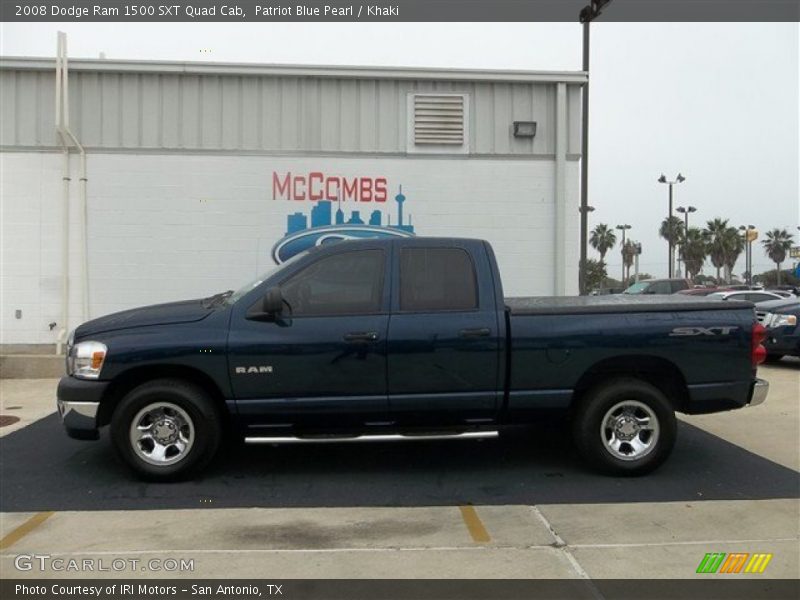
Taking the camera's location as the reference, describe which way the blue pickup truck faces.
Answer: facing to the left of the viewer

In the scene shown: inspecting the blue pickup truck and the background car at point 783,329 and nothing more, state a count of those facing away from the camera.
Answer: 0

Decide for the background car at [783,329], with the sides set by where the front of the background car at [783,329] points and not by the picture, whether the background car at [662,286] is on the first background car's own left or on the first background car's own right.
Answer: on the first background car's own right

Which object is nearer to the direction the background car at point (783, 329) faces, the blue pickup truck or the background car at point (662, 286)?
the blue pickup truck

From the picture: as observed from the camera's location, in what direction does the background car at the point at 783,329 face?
facing the viewer and to the left of the viewer

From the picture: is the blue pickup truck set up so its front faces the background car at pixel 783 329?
no
